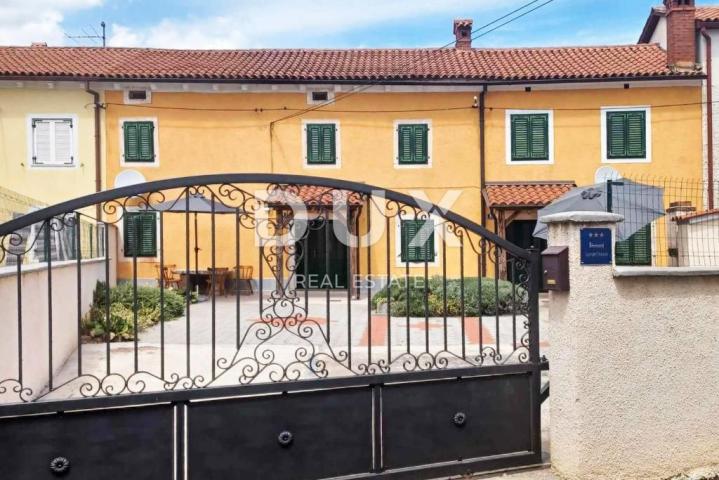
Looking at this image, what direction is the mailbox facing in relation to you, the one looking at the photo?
facing the viewer and to the left of the viewer

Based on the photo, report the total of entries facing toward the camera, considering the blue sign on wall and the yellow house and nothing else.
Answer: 2

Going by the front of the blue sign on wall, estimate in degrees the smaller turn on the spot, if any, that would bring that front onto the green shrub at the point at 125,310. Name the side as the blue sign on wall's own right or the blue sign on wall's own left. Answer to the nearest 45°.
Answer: approximately 135° to the blue sign on wall's own right

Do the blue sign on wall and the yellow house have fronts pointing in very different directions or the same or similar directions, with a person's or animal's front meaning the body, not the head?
same or similar directions

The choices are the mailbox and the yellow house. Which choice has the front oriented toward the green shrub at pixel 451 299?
the yellow house

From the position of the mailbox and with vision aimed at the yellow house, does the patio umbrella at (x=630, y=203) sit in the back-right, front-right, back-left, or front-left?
front-right

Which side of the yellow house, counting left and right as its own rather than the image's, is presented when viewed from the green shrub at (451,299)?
front

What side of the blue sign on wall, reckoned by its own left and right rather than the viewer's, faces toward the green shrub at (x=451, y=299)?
back

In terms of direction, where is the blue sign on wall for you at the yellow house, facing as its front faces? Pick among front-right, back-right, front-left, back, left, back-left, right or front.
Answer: front

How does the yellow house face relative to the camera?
toward the camera

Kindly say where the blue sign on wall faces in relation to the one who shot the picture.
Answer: facing the viewer

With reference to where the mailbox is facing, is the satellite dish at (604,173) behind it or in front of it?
behind

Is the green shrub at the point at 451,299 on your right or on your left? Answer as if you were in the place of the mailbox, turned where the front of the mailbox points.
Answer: on your right
